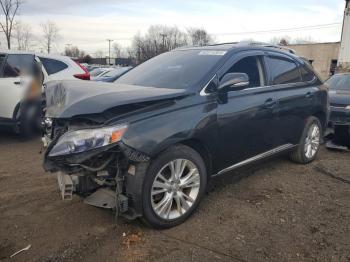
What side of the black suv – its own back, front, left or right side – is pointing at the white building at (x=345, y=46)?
back

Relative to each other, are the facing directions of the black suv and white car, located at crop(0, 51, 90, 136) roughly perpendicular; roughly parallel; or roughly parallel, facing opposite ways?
roughly parallel

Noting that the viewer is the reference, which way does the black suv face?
facing the viewer and to the left of the viewer

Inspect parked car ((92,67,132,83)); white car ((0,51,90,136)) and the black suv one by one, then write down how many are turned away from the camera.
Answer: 0

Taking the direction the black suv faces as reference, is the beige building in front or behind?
behind

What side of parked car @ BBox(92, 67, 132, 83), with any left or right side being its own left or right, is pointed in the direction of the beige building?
back

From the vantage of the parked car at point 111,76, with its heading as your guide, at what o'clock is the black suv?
The black suv is roughly at 10 o'clock from the parked car.

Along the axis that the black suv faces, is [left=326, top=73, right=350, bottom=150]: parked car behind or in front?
behind

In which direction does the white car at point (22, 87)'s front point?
to the viewer's left
